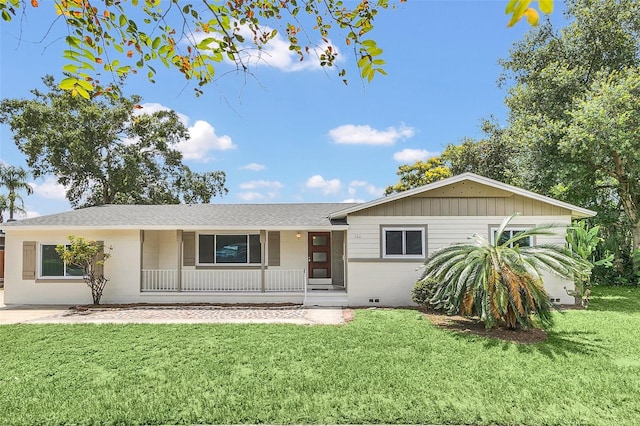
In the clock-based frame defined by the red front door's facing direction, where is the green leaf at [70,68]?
The green leaf is roughly at 12 o'clock from the red front door.

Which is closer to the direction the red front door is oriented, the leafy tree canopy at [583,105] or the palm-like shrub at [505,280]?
the palm-like shrub

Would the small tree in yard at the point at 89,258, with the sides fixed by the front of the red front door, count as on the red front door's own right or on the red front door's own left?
on the red front door's own right

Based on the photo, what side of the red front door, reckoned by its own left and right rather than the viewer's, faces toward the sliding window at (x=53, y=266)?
right

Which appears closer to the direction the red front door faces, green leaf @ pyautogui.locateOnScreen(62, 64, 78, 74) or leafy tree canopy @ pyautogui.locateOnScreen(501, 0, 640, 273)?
the green leaf

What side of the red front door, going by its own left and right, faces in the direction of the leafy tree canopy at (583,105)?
left

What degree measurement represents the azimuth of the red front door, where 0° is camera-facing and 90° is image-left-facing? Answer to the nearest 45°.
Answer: approximately 0°

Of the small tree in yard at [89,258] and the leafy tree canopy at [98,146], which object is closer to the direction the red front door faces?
the small tree in yard

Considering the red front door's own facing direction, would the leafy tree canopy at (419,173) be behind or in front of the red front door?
behind
